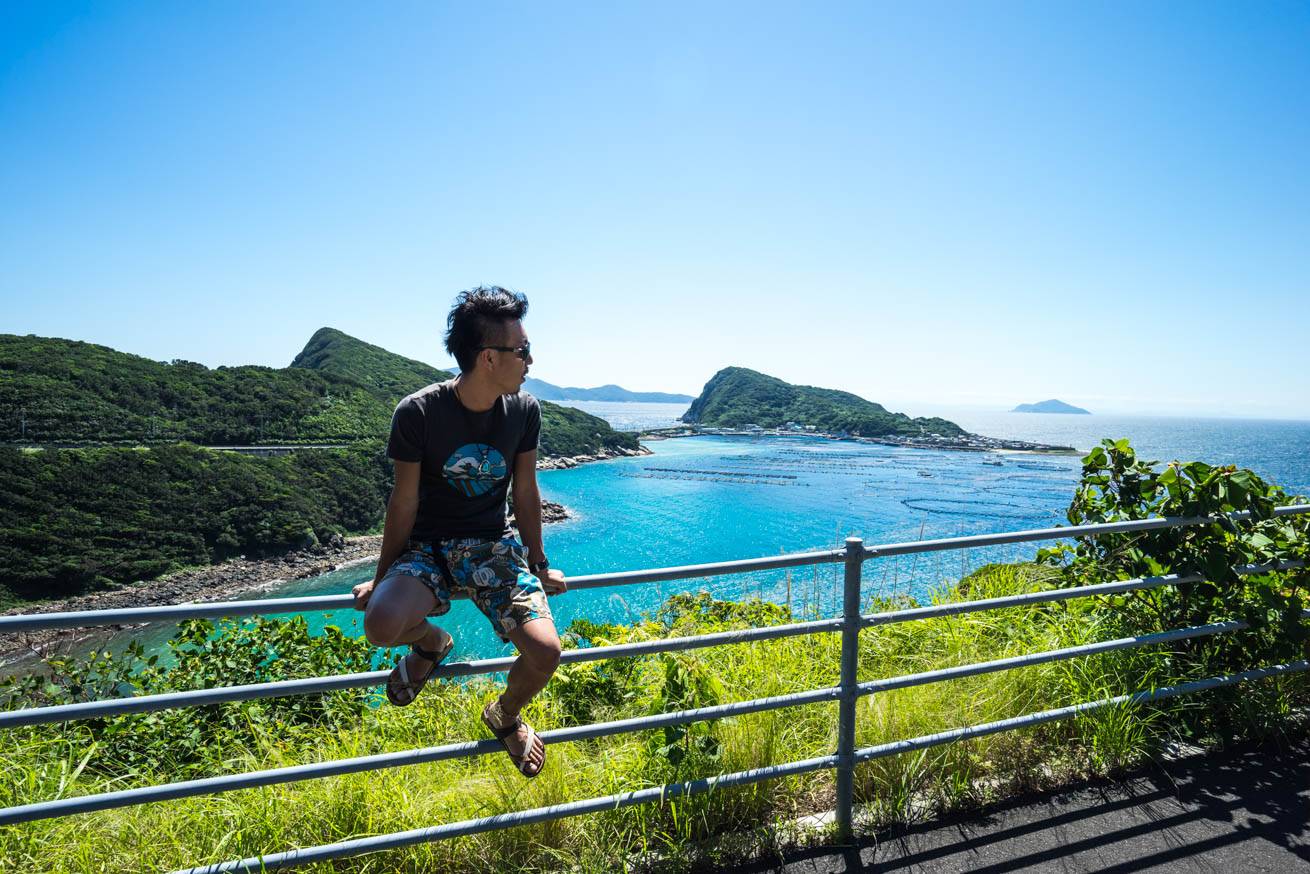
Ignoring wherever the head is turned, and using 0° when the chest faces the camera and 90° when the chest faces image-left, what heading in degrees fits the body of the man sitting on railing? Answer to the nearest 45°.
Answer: approximately 0°

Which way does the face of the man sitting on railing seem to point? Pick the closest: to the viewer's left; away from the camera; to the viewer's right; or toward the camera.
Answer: to the viewer's right
